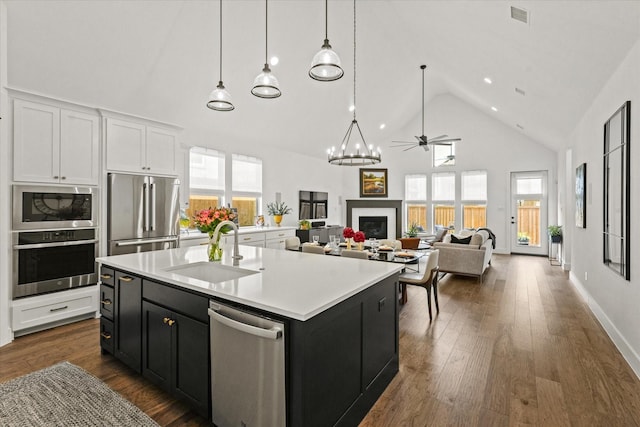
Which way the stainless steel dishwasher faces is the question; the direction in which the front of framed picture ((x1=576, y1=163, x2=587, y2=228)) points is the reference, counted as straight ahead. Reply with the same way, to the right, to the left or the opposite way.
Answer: to the left

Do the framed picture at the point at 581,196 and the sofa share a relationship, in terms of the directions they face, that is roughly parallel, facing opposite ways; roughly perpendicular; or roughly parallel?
roughly parallel

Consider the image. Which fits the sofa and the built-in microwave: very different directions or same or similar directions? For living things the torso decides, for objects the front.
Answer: very different directions

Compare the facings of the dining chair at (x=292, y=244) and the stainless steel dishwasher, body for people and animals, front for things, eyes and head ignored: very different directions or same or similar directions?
very different directions

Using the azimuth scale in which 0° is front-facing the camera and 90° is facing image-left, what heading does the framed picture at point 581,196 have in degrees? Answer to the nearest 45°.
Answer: approximately 90°

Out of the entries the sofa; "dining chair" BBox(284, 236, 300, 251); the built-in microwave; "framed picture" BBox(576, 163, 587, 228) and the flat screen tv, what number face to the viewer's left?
2

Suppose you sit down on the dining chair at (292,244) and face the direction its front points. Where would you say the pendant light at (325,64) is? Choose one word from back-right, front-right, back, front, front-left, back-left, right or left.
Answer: back-right

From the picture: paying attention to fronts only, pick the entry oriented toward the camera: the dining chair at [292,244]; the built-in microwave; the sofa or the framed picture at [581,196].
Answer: the built-in microwave

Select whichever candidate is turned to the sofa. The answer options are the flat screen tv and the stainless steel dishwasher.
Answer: the flat screen tv

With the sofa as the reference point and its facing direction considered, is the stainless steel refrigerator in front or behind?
in front

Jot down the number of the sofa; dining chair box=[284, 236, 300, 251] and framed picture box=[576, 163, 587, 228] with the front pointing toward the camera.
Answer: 0

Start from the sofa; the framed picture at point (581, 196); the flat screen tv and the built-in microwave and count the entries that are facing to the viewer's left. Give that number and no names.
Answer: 2

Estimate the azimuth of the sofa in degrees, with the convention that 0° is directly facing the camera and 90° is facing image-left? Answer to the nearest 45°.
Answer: approximately 90°

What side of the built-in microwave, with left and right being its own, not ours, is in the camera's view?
front

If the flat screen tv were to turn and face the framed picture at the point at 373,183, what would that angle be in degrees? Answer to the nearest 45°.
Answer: approximately 90° to its left
